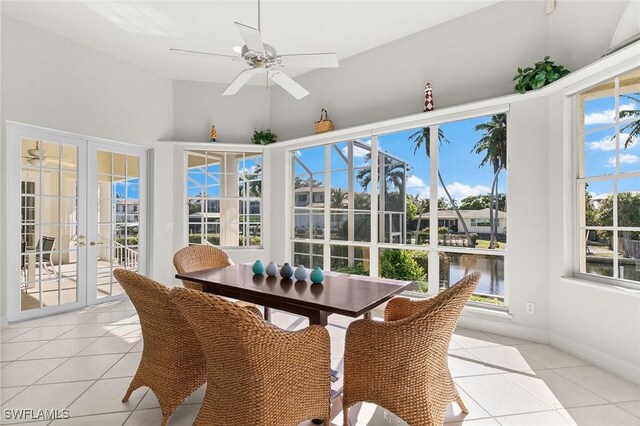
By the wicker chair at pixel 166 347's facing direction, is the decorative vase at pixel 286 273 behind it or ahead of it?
ahead

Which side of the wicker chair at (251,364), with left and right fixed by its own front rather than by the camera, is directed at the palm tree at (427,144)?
front

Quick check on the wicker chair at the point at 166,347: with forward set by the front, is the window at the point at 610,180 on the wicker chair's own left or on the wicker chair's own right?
on the wicker chair's own right

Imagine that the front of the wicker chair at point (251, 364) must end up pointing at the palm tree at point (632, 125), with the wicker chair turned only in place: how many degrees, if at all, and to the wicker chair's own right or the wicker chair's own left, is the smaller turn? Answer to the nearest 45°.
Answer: approximately 45° to the wicker chair's own right

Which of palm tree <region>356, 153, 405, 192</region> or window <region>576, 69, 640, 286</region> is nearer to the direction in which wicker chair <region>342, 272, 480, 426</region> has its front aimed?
the palm tree

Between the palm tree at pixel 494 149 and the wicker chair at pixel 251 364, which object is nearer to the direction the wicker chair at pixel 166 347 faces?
the palm tree

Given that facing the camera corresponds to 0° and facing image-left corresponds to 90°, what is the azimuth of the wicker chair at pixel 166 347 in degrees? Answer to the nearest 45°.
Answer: approximately 225°

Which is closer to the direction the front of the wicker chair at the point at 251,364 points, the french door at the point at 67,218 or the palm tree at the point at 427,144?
the palm tree

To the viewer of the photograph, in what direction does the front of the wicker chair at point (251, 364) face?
facing away from the viewer and to the right of the viewer

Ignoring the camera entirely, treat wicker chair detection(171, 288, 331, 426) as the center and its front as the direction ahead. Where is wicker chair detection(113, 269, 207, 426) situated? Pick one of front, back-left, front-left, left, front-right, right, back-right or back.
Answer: left

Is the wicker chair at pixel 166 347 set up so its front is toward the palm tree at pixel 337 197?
yes

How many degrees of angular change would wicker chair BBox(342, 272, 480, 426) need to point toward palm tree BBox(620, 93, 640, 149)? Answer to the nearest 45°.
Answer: approximately 90° to its right

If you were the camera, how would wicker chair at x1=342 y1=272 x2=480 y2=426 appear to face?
facing away from the viewer and to the left of the viewer

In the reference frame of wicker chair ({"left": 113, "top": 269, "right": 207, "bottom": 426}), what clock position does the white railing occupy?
The white railing is roughly at 10 o'clock from the wicker chair.

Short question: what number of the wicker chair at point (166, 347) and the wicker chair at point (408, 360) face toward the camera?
0

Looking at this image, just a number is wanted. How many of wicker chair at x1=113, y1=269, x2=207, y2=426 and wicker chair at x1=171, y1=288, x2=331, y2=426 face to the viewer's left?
0
